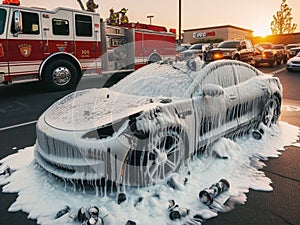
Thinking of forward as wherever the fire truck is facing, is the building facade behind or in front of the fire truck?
behind

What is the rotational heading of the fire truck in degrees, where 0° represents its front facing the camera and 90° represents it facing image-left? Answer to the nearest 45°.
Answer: approximately 45°

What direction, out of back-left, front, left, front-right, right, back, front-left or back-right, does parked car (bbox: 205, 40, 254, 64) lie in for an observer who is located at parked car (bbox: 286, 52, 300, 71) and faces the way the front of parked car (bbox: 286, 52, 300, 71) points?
front-right

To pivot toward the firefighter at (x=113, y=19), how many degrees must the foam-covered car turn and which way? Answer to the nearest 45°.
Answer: approximately 135° to its right

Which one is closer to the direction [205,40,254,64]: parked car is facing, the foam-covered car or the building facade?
the foam-covered car

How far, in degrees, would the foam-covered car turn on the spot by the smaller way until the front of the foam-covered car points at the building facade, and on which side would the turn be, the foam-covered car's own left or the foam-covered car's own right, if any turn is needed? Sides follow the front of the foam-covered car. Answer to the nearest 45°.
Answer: approximately 135° to the foam-covered car's own right

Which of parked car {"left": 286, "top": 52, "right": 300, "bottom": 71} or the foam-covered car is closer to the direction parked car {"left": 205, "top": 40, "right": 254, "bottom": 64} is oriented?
the foam-covered car

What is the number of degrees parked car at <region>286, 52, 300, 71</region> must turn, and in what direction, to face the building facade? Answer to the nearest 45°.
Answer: approximately 135° to its right
